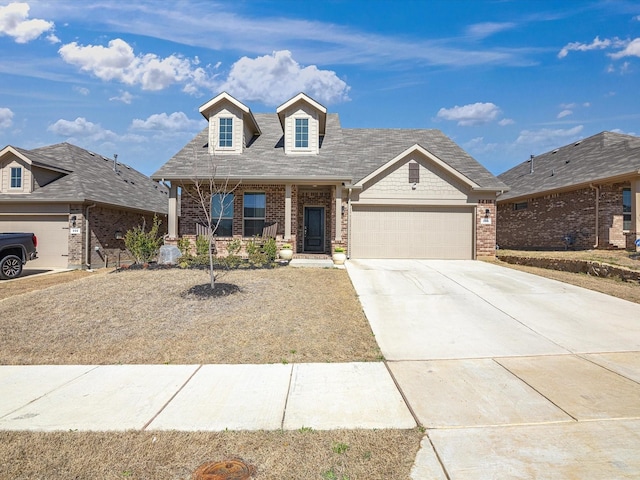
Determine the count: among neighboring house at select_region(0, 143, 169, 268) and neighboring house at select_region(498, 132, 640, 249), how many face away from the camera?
0

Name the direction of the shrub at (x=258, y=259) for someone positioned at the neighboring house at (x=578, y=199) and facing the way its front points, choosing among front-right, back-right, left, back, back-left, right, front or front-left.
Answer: right

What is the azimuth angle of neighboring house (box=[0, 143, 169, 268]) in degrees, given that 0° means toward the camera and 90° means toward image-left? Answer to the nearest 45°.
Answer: approximately 45°

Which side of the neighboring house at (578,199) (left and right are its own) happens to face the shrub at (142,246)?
right

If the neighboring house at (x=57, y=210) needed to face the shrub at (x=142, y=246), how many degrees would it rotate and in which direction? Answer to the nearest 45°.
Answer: approximately 45° to its left

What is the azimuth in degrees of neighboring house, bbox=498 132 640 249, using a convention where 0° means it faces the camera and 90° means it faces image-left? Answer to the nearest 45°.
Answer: approximately 315°

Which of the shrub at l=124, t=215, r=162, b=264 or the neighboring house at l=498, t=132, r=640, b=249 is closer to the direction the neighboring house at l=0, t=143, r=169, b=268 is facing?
the shrub

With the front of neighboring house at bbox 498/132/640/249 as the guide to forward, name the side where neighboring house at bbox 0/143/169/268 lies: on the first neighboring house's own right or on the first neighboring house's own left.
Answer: on the first neighboring house's own right

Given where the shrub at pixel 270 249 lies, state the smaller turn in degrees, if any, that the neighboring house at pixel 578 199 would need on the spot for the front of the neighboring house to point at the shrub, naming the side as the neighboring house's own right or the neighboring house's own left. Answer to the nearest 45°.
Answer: approximately 90° to the neighboring house's own right

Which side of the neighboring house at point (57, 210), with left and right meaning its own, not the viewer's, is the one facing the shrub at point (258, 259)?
left
